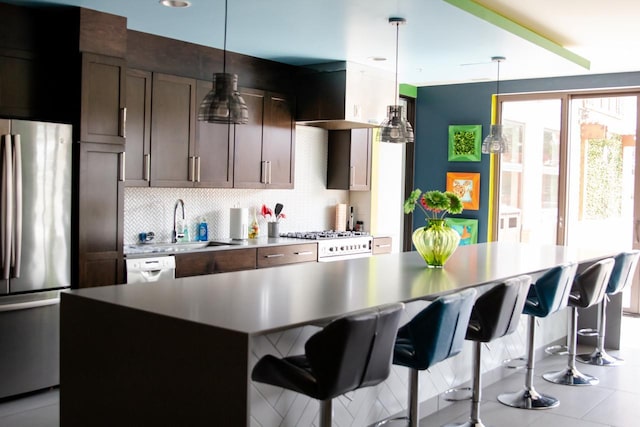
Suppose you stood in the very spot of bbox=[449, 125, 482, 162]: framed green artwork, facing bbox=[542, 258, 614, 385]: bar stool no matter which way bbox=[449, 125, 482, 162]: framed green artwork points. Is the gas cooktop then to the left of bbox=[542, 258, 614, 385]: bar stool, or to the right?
right

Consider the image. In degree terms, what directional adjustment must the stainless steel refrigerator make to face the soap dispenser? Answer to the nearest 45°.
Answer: approximately 90° to its left

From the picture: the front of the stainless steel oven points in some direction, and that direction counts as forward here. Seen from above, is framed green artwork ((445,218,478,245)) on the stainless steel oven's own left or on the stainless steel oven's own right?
on the stainless steel oven's own left

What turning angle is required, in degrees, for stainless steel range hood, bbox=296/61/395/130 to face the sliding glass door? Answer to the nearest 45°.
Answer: approximately 90° to its left

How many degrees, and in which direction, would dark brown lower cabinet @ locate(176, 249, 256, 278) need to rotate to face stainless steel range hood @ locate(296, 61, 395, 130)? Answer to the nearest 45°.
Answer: approximately 90° to its left

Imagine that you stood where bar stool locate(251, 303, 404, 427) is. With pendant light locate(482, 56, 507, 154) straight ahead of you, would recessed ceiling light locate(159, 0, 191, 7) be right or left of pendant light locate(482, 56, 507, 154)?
left

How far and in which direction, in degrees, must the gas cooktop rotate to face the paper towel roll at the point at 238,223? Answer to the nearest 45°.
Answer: approximately 90° to its right
